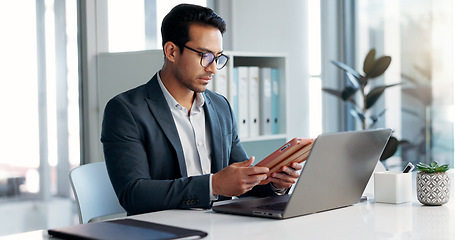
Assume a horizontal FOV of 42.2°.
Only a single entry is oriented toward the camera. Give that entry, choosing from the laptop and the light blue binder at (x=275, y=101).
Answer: the light blue binder

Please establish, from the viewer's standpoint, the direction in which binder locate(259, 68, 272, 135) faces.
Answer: facing the viewer

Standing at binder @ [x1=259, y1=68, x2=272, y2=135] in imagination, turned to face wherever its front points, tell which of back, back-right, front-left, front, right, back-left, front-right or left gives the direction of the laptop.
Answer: front

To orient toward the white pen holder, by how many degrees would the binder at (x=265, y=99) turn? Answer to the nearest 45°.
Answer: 0° — it already faces it

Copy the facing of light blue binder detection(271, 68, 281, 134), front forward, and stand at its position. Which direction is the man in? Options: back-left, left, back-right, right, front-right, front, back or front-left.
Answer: front

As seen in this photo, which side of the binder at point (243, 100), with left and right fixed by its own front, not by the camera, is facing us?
front

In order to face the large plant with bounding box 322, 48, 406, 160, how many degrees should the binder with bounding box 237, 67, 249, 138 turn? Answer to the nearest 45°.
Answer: approximately 135° to its left

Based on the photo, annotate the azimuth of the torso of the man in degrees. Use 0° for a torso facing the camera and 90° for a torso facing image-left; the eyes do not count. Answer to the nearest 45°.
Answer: approximately 315°

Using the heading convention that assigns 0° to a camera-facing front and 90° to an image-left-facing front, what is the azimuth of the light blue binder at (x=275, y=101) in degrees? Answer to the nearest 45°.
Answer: approximately 0°

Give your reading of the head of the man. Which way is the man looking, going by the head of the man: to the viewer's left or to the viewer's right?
to the viewer's right

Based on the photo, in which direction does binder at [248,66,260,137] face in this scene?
toward the camera

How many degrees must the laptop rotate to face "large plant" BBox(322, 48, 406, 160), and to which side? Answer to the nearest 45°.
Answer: approximately 45° to its right

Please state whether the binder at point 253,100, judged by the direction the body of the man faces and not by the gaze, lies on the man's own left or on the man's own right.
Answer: on the man's own left

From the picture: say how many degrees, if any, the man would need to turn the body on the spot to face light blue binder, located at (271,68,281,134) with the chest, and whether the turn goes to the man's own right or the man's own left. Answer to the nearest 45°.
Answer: approximately 135° to the man's own left
